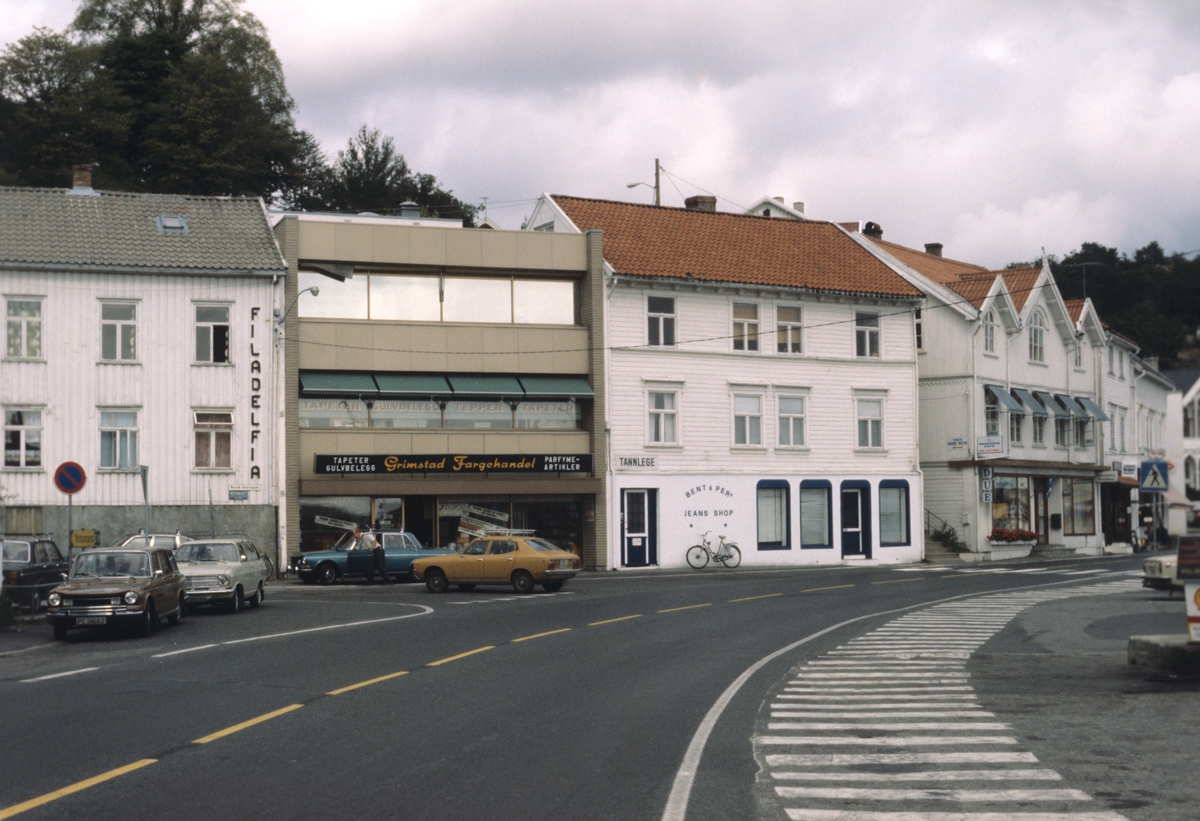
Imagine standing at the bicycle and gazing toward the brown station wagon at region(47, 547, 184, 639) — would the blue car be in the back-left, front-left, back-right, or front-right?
front-right

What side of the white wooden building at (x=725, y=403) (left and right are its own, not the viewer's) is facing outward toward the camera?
front

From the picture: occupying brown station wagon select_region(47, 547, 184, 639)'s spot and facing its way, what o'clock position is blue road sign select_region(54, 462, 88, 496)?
The blue road sign is roughly at 4 o'clock from the brown station wagon.

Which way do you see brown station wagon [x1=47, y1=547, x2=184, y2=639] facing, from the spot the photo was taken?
facing the viewer and to the left of the viewer

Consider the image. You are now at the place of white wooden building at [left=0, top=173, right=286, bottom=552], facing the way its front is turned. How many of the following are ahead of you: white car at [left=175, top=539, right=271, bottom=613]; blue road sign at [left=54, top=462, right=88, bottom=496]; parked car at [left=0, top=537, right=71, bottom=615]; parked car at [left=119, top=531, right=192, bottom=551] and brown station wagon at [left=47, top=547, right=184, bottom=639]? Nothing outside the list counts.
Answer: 5

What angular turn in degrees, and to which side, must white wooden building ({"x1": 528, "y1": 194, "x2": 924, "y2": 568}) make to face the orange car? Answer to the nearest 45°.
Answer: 0° — it already faces it

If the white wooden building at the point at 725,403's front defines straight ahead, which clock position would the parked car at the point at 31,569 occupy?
The parked car is roughly at 1 o'clock from the white wooden building.

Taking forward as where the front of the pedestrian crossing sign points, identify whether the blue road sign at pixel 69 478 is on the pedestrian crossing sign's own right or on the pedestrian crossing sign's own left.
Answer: on the pedestrian crossing sign's own right

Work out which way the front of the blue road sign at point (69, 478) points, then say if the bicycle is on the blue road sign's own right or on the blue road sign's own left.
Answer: on the blue road sign's own left

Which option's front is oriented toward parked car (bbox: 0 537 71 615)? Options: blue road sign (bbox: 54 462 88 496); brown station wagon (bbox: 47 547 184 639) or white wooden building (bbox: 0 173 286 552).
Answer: the white wooden building

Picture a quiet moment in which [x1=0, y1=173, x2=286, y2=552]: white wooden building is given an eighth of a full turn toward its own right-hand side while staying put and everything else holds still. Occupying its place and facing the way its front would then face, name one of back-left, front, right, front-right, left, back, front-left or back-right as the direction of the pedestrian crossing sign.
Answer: left

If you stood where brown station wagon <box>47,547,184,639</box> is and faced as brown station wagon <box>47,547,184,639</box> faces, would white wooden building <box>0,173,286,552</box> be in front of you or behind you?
behind

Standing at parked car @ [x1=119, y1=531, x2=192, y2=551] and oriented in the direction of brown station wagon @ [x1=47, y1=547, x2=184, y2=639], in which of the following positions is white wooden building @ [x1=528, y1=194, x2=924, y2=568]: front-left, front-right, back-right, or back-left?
back-left

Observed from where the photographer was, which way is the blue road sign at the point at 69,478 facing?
facing the viewer

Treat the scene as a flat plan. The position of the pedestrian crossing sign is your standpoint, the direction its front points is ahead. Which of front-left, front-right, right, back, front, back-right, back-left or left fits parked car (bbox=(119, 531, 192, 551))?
right
